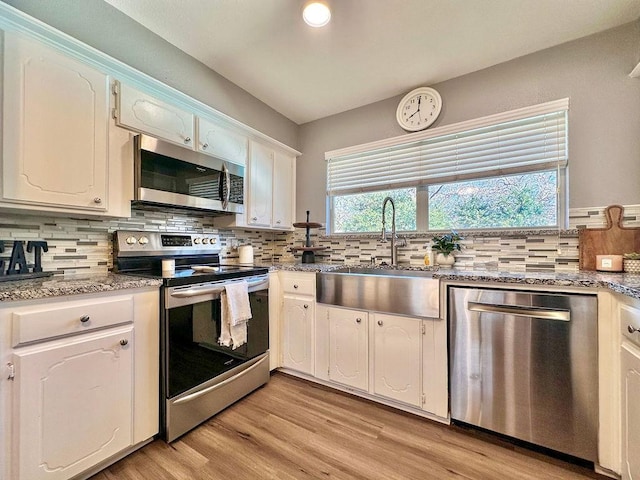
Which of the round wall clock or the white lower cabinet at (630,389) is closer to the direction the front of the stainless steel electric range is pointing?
the white lower cabinet

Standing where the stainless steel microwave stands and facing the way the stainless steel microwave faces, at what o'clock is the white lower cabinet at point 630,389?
The white lower cabinet is roughly at 12 o'clock from the stainless steel microwave.

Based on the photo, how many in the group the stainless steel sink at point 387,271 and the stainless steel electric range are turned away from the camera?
0

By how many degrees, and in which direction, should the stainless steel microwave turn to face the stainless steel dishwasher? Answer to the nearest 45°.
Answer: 0° — it already faces it

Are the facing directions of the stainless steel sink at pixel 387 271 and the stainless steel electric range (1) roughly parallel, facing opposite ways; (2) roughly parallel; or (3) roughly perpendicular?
roughly perpendicular

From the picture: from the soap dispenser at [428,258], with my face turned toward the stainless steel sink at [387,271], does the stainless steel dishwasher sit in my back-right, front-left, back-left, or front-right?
back-left

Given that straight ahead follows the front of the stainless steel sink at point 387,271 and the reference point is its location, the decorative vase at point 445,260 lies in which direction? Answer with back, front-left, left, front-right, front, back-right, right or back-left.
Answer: left

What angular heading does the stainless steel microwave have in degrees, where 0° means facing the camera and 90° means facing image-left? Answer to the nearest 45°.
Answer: approximately 315°

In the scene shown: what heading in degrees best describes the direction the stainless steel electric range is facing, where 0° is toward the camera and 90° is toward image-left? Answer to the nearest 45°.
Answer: approximately 315°
